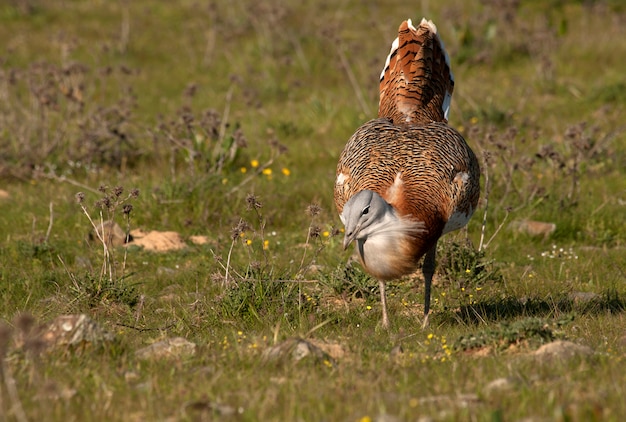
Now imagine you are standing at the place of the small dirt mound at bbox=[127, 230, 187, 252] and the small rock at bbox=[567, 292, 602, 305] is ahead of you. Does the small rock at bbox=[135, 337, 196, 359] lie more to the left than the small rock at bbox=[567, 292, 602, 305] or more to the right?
right

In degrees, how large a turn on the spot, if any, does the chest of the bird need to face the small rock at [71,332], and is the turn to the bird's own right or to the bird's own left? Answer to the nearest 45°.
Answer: approximately 45° to the bird's own right

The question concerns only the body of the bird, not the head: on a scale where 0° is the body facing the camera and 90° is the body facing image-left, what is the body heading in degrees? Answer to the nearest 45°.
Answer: approximately 0°

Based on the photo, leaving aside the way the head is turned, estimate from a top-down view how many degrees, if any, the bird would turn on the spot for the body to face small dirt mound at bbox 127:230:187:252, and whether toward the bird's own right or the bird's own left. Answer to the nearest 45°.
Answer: approximately 135° to the bird's own right

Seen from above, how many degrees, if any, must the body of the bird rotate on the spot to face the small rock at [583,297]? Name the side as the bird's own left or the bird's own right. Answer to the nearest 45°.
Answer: approximately 135° to the bird's own left

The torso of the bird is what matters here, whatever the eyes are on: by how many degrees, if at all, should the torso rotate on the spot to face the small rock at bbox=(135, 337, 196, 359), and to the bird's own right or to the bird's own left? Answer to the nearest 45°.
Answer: approximately 45° to the bird's own right

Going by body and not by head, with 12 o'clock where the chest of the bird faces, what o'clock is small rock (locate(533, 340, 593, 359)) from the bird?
The small rock is roughly at 11 o'clock from the bird.

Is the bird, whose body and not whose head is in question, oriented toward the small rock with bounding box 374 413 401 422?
yes

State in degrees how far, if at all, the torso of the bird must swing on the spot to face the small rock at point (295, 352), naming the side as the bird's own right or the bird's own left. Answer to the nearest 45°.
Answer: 0° — it already faces it

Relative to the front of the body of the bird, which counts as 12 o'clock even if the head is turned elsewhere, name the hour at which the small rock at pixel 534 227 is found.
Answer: The small rock is roughly at 7 o'clock from the bird.

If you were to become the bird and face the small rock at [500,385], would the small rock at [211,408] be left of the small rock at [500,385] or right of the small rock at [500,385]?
right
